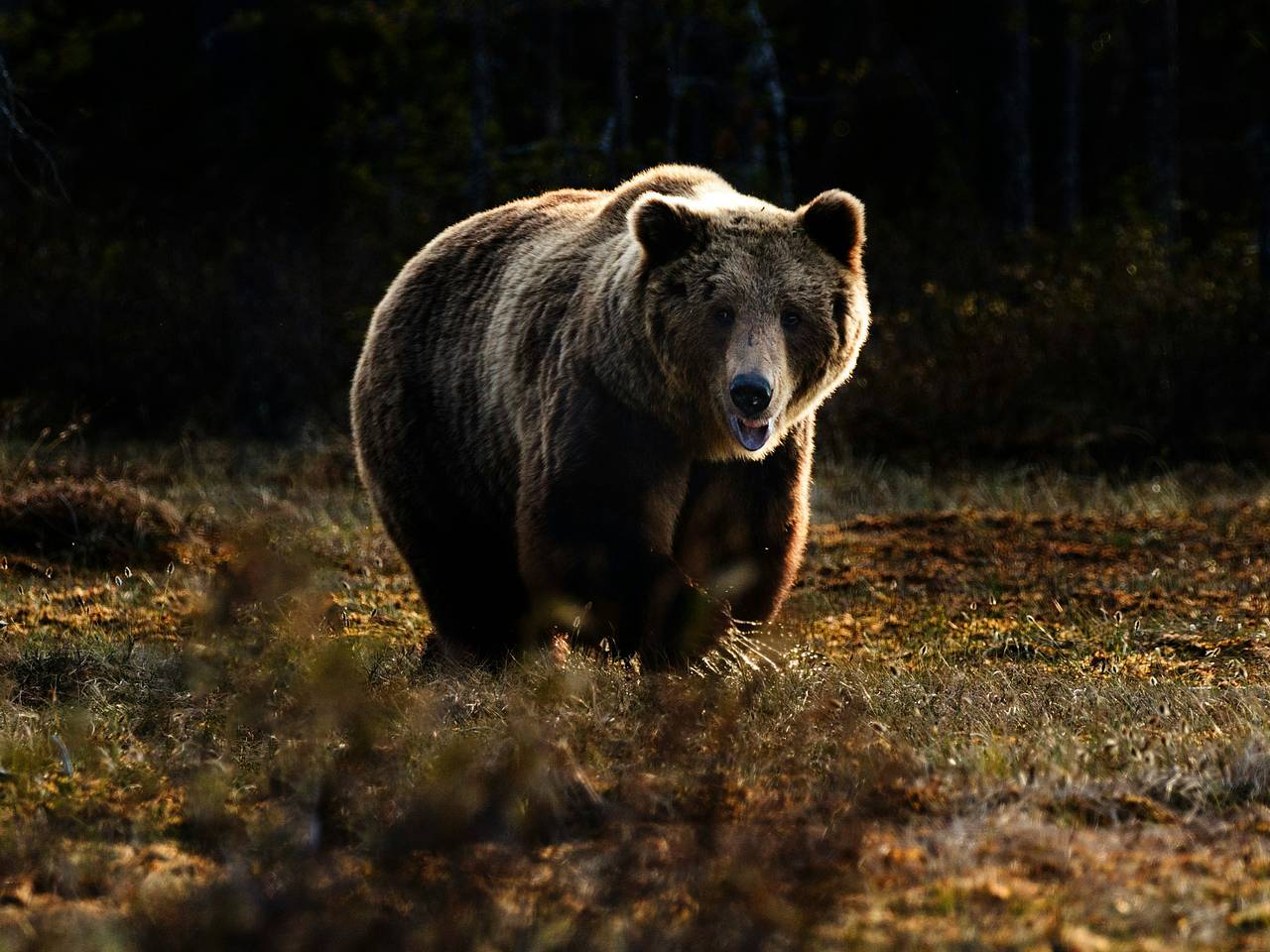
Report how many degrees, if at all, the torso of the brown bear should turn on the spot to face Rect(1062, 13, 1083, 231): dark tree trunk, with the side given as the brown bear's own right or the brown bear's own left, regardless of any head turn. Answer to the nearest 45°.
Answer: approximately 135° to the brown bear's own left

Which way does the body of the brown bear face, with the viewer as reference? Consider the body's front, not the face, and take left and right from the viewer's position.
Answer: facing the viewer and to the right of the viewer

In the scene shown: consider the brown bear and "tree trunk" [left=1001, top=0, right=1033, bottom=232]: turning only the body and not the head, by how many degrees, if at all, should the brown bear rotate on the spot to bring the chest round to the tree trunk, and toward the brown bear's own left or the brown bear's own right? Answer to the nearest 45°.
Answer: approximately 135° to the brown bear's own left

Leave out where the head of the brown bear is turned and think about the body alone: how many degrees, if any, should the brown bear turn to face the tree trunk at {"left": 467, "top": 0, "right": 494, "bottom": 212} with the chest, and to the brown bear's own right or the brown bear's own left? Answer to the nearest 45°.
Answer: approximately 135° to the brown bear's own left

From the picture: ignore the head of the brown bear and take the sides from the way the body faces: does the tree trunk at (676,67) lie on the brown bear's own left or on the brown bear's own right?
on the brown bear's own left

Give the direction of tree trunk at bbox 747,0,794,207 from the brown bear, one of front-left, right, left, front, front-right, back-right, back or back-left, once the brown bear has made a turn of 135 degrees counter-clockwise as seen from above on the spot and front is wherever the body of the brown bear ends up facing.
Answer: front

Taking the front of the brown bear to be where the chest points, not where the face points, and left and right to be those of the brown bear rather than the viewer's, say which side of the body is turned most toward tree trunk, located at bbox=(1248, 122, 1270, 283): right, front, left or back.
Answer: left

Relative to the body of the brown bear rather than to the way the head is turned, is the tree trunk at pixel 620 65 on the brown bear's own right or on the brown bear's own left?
on the brown bear's own left

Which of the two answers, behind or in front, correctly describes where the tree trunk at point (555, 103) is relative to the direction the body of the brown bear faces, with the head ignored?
behind
